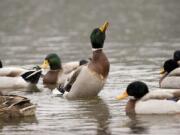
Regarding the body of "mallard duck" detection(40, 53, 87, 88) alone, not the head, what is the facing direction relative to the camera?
to the viewer's left

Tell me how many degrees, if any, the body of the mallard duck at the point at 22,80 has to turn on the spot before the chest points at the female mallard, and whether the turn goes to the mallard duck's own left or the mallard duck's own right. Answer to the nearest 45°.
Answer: approximately 90° to the mallard duck's own left

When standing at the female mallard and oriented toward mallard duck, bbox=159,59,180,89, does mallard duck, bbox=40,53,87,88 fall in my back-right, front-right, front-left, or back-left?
front-left

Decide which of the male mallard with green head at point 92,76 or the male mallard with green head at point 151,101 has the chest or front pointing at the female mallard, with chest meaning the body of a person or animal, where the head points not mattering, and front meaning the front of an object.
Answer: the male mallard with green head at point 151,101

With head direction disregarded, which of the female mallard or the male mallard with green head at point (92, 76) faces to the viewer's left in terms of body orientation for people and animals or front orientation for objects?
the female mallard

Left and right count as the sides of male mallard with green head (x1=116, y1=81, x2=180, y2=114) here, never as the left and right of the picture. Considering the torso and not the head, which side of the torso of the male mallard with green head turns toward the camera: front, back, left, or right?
left

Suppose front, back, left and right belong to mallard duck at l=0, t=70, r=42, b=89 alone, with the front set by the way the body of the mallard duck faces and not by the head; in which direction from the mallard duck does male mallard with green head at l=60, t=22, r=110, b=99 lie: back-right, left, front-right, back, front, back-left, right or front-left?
back-left

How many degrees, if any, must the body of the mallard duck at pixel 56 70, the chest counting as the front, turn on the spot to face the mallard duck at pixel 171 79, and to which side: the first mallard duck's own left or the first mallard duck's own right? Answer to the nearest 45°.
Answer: approximately 135° to the first mallard duck's own left

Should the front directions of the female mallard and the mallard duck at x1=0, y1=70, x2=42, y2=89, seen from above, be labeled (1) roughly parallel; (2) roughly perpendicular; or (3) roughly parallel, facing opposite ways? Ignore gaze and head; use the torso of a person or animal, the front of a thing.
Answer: roughly parallel

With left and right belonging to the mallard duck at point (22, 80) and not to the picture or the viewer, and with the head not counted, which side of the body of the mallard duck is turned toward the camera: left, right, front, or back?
left

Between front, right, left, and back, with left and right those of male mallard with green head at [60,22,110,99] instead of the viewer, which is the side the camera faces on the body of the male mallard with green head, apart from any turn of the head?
right

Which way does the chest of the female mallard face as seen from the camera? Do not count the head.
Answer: to the viewer's left

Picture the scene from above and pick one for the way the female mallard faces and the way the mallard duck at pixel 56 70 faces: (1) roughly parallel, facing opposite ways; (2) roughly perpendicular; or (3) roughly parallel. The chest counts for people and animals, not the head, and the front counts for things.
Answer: roughly parallel

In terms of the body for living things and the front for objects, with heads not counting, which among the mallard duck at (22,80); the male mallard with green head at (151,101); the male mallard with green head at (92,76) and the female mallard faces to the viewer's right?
the male mallard with green head at (92,76)
